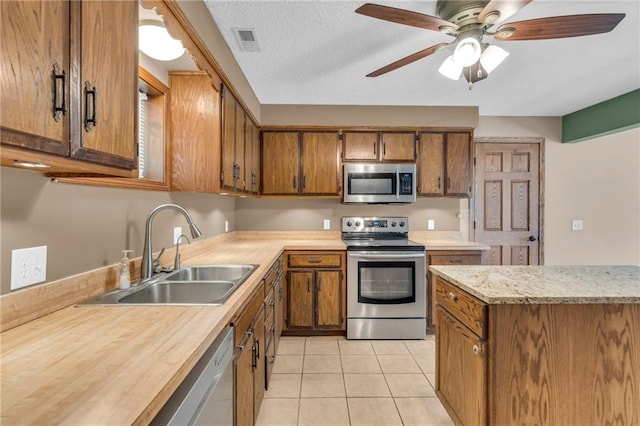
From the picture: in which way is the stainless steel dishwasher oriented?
to the viewer's right

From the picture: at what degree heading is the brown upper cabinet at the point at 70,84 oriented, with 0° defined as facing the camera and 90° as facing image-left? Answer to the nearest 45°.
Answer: approximately 315°

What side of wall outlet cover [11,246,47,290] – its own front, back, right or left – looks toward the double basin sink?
left

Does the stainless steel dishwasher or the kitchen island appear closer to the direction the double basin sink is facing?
the kitchen island

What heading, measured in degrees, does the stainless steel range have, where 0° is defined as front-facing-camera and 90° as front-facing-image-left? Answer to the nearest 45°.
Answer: approximately 0°

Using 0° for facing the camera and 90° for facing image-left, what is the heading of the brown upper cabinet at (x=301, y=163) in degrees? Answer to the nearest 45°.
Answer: approximately 0°

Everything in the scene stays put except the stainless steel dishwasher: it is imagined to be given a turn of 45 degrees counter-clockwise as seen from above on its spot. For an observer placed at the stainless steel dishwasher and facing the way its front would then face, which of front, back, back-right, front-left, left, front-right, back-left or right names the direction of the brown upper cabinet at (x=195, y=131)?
front-left
